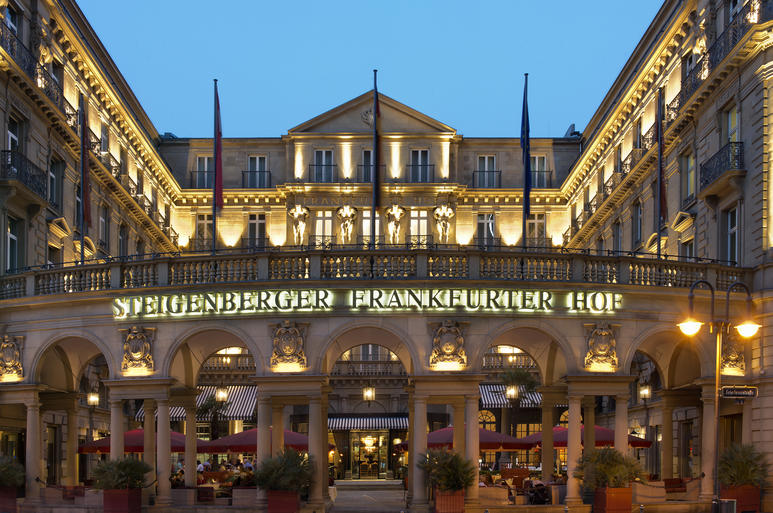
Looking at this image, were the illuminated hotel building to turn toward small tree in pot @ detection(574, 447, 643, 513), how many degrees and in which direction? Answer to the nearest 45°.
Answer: approximately 45° to its left

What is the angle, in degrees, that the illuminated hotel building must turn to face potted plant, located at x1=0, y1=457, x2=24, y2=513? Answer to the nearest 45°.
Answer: approximately 90° to its right

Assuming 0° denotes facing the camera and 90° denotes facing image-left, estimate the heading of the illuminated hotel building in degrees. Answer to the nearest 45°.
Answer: approximately 0°

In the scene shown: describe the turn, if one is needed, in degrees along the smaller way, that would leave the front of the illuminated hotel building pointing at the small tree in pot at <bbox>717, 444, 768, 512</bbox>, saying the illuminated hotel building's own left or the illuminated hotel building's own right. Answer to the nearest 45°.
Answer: approximately 90° to the illuminated hotel building's own left
